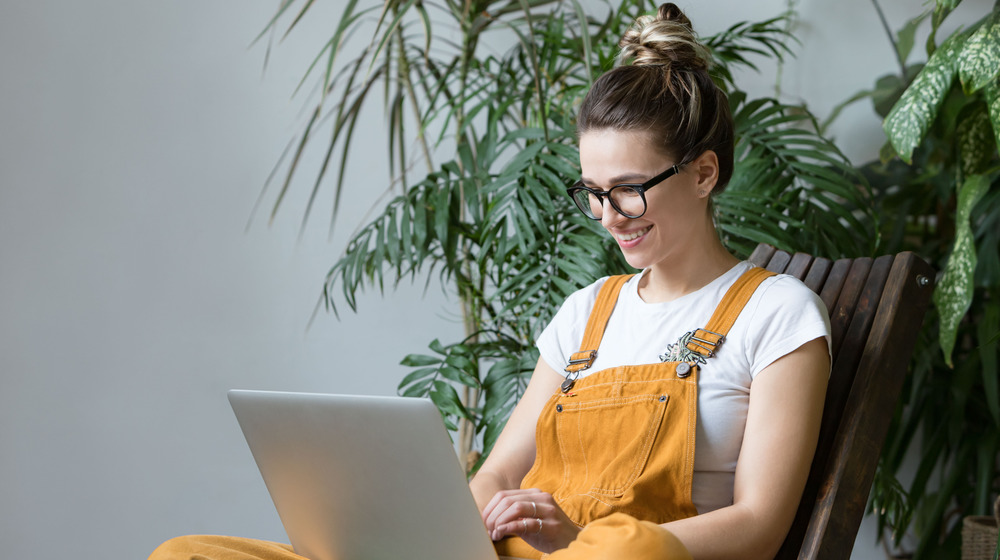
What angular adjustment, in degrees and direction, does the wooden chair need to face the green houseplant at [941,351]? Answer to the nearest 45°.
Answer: approximately 135° to its right

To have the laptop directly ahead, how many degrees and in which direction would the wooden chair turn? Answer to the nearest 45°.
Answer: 0° — it already faces it

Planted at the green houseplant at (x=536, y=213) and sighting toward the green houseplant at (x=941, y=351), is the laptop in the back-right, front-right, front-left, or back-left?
back-right

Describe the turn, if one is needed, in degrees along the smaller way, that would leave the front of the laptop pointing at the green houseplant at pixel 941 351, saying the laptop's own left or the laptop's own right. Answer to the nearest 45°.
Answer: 0° — it already faces it

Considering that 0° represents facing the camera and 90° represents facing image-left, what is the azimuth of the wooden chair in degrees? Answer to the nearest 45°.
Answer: approximately 45°

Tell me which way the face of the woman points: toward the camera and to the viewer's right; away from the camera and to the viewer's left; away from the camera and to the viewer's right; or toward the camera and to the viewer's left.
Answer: toward the camera and to the viewer's left

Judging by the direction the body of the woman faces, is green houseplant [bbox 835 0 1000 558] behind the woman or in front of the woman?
behind

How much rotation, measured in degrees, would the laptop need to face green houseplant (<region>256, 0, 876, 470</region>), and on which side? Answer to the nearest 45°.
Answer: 0° — it already faces it

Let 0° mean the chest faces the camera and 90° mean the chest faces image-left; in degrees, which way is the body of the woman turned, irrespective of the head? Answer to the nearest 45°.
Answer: approximately 45°

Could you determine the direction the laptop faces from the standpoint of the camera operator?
facing away from the viewer and to the right of the viewer

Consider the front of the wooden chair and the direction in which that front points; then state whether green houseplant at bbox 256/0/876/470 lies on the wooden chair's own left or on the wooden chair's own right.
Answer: on the wooden chair's own right
